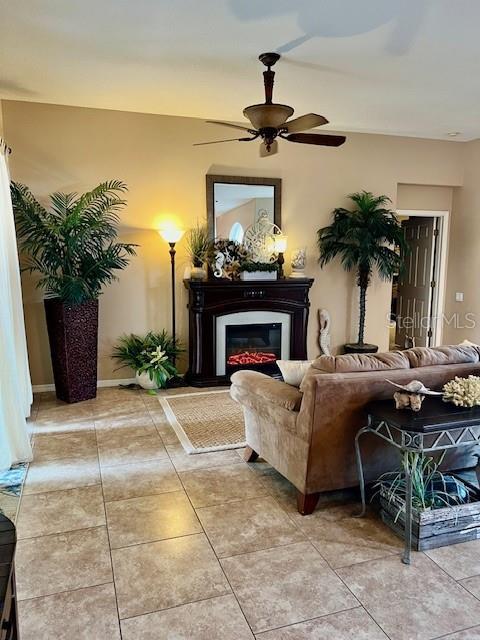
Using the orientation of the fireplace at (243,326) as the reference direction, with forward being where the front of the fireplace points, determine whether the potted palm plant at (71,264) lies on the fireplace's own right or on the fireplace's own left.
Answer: on the fireplace's own right

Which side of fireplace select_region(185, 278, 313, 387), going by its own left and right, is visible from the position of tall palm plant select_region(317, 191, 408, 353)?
left

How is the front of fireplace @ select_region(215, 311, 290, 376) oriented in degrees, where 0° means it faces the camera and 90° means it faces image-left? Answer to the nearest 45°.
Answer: approximately 0°
